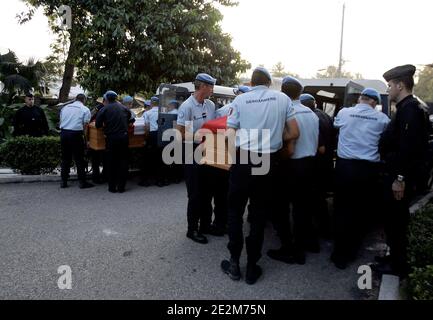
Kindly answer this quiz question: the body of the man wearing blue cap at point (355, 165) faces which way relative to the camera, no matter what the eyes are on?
away from the camera

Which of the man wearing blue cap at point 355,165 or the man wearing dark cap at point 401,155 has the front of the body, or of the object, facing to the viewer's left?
the man wearing dark cap at point 401,155

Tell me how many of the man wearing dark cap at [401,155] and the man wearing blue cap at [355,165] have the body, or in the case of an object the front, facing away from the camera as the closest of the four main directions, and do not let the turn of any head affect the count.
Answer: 1

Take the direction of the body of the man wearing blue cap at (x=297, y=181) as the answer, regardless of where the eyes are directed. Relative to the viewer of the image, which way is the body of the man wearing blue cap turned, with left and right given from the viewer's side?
facing away from the viewer and to the left of the viewer

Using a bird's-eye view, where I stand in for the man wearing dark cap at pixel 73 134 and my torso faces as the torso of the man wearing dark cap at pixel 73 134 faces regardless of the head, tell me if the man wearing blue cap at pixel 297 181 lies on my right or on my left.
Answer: on my right

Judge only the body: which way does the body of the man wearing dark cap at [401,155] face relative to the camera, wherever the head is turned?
to the viewer's left

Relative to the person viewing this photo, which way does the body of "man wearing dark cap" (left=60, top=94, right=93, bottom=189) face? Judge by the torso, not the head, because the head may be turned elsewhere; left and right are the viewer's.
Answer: facing away from the viewer and to the right of the viewer

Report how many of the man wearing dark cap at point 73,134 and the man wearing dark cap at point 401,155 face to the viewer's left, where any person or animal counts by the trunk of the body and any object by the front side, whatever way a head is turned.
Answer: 1
